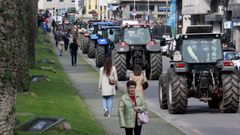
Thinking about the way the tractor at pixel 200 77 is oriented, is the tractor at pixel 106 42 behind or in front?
in front

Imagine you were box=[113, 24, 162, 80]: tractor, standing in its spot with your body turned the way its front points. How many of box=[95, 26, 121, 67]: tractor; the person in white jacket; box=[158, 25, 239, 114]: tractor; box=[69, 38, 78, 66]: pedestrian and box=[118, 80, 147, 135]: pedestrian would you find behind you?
3

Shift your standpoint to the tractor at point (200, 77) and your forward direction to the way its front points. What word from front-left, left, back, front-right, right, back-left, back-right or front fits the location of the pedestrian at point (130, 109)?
back

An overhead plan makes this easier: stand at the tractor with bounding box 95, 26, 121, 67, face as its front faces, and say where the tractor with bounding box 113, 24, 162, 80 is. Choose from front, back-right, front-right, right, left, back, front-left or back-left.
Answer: back

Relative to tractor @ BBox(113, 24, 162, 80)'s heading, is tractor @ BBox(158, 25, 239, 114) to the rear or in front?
to the rear
